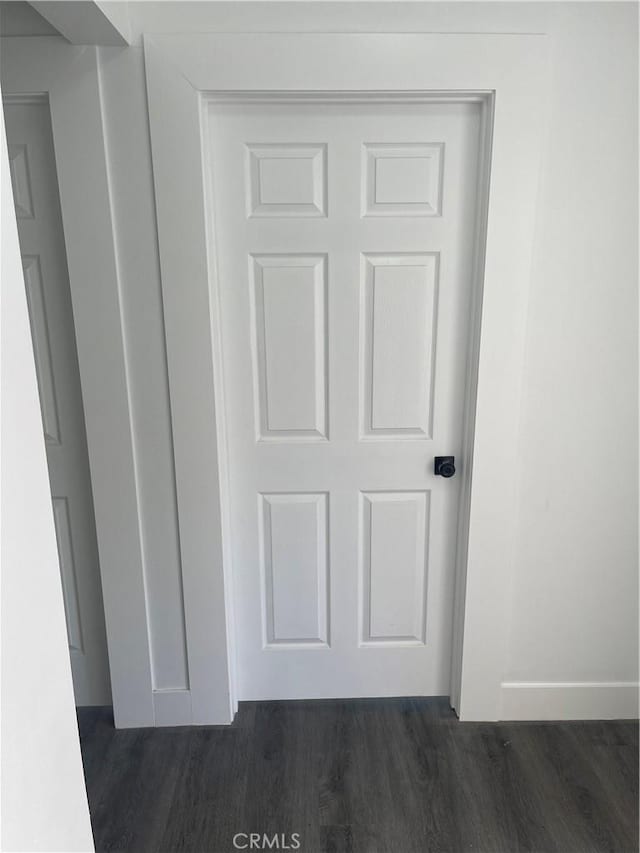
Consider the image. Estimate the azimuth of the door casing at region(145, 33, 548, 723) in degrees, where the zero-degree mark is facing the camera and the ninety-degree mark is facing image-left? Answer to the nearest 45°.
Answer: approximately 0°

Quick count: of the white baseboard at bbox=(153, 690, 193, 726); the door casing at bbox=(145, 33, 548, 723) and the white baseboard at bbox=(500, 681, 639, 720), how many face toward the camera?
3

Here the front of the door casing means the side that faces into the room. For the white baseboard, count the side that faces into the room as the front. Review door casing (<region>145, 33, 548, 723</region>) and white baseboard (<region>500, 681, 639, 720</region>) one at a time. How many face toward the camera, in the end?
2

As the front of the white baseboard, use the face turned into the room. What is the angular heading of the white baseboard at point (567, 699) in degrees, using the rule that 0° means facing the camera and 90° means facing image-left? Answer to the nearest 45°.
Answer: approximately 0°

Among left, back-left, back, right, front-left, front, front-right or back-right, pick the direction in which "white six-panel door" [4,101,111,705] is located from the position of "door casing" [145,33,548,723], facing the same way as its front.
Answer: right

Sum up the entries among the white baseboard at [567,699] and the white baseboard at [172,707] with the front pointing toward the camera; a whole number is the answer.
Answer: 2
